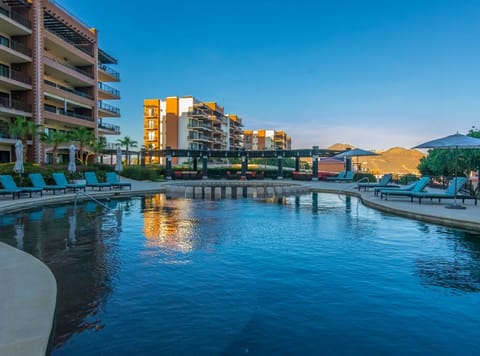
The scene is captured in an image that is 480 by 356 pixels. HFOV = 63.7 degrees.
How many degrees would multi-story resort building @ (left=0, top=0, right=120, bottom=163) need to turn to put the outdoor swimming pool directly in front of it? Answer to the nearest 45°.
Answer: approximately 45° to its right

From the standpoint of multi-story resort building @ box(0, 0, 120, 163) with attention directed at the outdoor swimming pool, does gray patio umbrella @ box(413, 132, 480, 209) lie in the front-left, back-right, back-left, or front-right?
front-left

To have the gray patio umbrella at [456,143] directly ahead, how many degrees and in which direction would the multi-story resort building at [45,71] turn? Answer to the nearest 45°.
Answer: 0° — it already faces it
